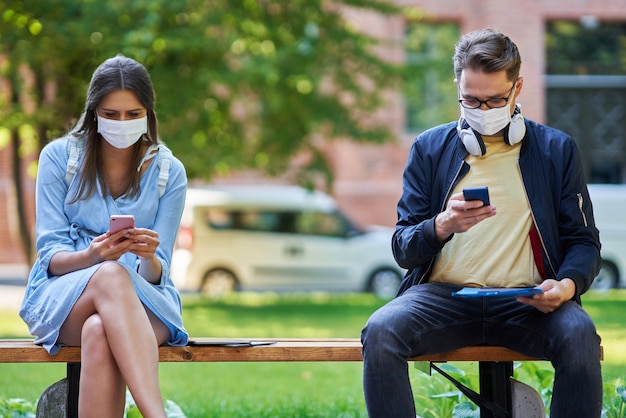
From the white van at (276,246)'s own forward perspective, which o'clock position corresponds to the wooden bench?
The wooden bench is roughly at 3 o'clock from the white van.

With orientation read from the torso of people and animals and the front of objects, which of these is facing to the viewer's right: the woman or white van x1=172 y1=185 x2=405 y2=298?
the white van

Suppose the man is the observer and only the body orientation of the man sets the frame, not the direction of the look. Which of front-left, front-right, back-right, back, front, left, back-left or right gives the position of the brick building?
back

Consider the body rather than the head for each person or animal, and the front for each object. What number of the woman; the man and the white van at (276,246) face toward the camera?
2

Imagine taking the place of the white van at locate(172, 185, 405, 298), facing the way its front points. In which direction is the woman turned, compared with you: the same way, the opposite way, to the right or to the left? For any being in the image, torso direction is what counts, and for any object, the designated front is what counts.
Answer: to the right

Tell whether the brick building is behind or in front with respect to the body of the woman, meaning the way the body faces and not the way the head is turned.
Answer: behind

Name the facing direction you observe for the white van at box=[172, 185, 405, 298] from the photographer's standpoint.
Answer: facing to the right of the viewer

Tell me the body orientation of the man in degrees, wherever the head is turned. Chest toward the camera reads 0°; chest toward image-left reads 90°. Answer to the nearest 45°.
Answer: approximately 0°

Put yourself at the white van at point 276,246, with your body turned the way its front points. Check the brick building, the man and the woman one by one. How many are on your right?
2

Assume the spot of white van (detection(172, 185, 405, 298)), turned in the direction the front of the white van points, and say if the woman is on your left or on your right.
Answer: on your right
